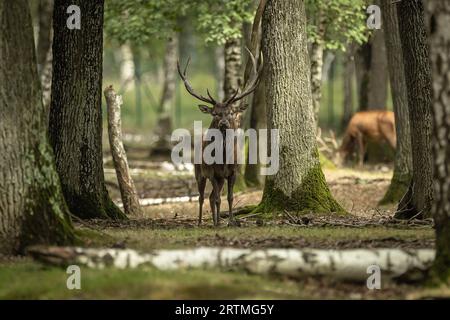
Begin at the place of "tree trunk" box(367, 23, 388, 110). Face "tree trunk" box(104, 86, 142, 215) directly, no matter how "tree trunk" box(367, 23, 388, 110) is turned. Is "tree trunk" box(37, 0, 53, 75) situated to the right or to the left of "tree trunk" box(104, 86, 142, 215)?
right

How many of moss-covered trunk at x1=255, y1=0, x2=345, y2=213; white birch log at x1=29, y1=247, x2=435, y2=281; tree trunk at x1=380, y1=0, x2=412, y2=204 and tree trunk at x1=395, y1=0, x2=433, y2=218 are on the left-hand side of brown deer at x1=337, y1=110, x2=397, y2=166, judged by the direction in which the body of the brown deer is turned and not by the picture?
4

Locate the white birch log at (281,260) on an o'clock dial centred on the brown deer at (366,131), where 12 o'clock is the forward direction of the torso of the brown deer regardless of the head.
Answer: The white birch log is roughly at 9 o'clock from the brown deer.

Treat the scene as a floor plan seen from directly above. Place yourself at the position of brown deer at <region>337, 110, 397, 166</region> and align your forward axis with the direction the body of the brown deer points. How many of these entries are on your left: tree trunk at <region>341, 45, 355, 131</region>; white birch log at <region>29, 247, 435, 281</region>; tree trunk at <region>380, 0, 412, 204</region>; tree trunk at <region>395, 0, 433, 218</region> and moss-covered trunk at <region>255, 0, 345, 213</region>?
4

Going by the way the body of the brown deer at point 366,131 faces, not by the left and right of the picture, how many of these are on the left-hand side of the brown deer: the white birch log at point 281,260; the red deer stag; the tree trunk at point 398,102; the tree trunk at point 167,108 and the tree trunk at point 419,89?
4

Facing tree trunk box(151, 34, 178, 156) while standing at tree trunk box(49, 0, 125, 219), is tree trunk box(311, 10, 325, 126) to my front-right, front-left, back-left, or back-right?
front-right

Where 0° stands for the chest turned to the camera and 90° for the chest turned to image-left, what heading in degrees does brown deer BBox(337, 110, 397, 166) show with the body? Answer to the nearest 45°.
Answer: approximately 90°

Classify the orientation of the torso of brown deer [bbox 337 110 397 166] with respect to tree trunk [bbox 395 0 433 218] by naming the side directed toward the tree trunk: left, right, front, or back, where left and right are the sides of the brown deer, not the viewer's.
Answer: left

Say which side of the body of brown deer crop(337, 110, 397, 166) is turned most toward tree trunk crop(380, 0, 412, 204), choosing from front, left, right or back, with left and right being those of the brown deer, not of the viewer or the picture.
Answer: left

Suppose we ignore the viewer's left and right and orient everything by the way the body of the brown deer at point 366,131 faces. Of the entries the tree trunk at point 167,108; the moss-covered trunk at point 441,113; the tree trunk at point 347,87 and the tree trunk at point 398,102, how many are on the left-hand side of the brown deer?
2

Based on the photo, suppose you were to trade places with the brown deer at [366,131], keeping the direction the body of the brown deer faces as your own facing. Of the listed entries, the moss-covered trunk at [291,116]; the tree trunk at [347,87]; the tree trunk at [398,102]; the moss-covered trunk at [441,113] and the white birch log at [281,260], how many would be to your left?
4

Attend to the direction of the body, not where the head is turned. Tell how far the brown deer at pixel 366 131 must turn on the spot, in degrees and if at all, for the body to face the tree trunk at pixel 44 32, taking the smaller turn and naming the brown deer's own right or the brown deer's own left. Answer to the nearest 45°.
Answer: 0° — it already faces it

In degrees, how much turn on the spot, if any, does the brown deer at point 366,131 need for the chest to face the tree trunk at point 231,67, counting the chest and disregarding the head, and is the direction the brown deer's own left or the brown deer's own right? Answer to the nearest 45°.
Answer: approximately 45° to the brown deer's own left

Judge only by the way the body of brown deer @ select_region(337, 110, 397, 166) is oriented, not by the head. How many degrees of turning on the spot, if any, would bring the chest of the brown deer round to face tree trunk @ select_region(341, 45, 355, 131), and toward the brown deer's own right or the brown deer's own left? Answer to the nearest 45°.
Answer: approximately 90° to the brown deer's own right
